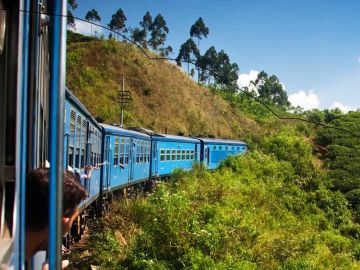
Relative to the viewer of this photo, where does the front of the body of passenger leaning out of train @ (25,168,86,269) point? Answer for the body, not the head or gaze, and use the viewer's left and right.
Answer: facing away from the viewer and to the right of the viewer

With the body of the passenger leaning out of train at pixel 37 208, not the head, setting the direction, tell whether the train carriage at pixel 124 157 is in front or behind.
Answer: in front
